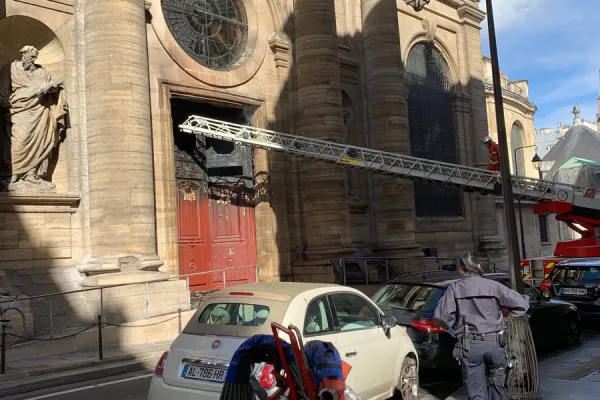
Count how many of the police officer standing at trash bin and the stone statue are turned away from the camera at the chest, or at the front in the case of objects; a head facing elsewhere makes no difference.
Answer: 1

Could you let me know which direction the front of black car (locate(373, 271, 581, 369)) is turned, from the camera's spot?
facing away from the viewer and to the right of the viewer

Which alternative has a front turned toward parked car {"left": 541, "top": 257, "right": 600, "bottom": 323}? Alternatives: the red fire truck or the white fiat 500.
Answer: the white fiat 500

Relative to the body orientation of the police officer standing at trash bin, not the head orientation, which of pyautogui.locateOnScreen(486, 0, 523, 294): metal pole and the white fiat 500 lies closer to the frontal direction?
the metal pole

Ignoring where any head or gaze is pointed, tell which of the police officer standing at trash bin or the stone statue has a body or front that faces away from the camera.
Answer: the police officer standing at trash bin

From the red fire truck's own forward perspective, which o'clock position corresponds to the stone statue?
The stone statue is roughly at 6 o'clock from the red fire truck.

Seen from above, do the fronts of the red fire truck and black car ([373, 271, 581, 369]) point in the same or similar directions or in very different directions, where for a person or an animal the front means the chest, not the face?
same or similar directions

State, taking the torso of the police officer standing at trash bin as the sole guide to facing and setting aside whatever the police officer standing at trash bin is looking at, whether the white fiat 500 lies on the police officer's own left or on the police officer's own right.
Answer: on the police officer's own left

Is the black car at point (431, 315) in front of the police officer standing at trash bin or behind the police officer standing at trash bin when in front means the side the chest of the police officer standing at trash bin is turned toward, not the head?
in front

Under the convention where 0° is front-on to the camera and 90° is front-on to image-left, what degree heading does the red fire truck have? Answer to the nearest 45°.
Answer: approximately 225°

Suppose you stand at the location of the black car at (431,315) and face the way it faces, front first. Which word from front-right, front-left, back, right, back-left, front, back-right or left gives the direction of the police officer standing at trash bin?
back-right

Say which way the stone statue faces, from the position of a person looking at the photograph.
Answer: facing the viewer and to the right of the viewer

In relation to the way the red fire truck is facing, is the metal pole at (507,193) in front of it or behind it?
behind

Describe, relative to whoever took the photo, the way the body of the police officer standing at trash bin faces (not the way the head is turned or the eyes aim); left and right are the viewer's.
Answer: facing away from the viewer

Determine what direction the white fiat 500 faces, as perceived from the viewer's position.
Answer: facing away from the viewer and to the right of the viewer

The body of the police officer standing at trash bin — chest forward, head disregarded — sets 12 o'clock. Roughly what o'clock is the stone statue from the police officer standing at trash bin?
The stone statue is roughly at 10 o'clock from the police officer standing at trash bin.

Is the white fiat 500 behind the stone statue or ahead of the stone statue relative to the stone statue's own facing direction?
ahead
